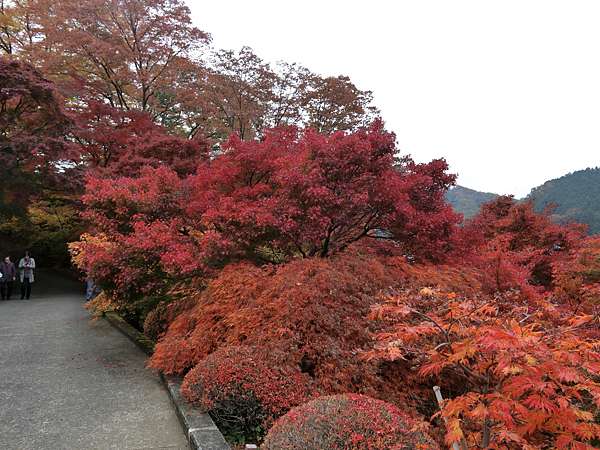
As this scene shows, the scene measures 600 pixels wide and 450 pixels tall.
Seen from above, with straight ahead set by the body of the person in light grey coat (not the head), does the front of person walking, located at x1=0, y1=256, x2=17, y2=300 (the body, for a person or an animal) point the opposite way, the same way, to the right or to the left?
the same way

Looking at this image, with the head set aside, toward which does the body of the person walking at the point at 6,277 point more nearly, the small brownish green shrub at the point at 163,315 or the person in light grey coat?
the small brownish green shrub

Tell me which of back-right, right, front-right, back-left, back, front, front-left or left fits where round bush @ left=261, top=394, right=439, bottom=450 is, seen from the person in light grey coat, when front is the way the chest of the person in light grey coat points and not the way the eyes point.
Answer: front

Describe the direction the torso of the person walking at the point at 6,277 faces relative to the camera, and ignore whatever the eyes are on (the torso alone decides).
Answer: toward the camera

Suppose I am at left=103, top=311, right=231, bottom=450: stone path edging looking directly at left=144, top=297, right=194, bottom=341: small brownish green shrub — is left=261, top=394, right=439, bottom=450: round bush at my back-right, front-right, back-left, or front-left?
back-right

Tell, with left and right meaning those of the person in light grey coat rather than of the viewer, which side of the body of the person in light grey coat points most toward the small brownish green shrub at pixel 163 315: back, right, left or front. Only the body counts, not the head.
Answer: front

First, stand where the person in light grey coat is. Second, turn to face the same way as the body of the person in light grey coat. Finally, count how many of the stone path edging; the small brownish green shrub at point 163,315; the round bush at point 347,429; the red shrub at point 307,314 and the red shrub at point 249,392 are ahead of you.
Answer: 5

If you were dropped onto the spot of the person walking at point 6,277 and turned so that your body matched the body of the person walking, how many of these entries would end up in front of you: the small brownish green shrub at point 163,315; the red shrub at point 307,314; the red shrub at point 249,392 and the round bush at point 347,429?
4

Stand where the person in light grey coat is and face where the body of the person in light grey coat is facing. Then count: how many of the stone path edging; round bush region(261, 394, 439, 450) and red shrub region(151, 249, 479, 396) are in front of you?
3

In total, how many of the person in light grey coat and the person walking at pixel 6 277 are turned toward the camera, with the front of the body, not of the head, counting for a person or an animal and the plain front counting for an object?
2

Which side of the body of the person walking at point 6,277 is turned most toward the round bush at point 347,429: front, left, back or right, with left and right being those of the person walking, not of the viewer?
front

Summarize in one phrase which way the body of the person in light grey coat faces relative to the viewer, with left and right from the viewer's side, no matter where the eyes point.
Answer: facing the viewer
